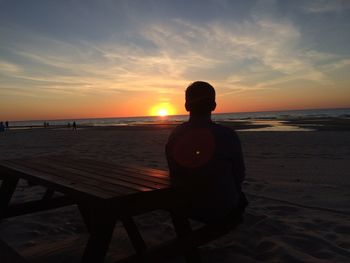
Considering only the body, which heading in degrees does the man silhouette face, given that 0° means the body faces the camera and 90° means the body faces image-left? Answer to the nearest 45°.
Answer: approximately 180°
